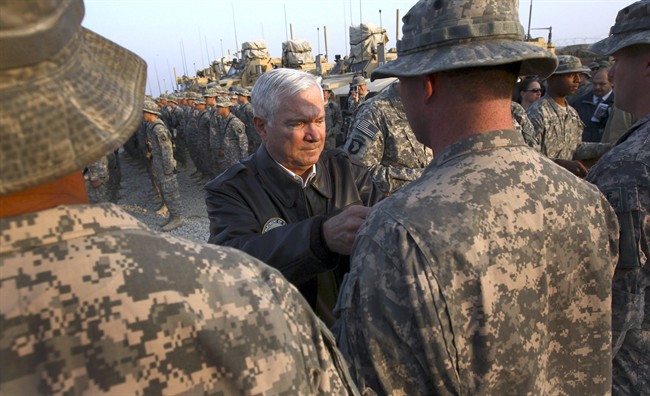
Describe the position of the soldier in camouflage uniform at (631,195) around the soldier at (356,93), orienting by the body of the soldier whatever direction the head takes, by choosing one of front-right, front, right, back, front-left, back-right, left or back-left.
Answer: front-left

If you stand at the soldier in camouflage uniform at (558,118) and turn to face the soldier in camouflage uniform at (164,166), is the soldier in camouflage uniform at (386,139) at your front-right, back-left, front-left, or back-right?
front-left

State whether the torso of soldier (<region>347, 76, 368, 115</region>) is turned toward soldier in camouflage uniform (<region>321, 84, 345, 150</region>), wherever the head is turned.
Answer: no

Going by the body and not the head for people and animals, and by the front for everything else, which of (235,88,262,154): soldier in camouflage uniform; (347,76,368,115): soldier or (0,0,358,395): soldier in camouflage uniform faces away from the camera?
(0,0,358,395): soldier in camouflage uniform

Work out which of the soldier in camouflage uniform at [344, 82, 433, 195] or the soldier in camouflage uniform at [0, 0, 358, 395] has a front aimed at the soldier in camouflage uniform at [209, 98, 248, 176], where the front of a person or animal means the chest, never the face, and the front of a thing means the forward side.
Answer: the soldier in camouflage uniform at [0, 0, 358, 395]

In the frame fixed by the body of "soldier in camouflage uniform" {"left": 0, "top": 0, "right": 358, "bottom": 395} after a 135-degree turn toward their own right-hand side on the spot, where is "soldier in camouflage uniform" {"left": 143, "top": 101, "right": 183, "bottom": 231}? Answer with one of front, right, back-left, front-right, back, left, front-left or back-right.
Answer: back-left

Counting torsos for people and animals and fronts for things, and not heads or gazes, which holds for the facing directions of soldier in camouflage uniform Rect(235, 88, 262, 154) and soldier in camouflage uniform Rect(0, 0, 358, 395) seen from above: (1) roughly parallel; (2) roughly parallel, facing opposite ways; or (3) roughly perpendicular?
roughly perpendicular

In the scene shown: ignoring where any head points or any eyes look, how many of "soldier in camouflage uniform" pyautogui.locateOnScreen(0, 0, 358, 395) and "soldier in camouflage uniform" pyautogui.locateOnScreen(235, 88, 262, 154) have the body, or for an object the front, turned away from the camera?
1

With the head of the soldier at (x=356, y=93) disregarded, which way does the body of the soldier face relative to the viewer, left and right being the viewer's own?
facing the viewer and to the left of the viewer

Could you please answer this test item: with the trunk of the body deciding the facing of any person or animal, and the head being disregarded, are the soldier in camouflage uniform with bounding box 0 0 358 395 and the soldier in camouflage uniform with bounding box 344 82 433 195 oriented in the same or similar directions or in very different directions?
very different directions

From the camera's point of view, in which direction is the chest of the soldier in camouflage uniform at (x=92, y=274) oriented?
away from the camera
